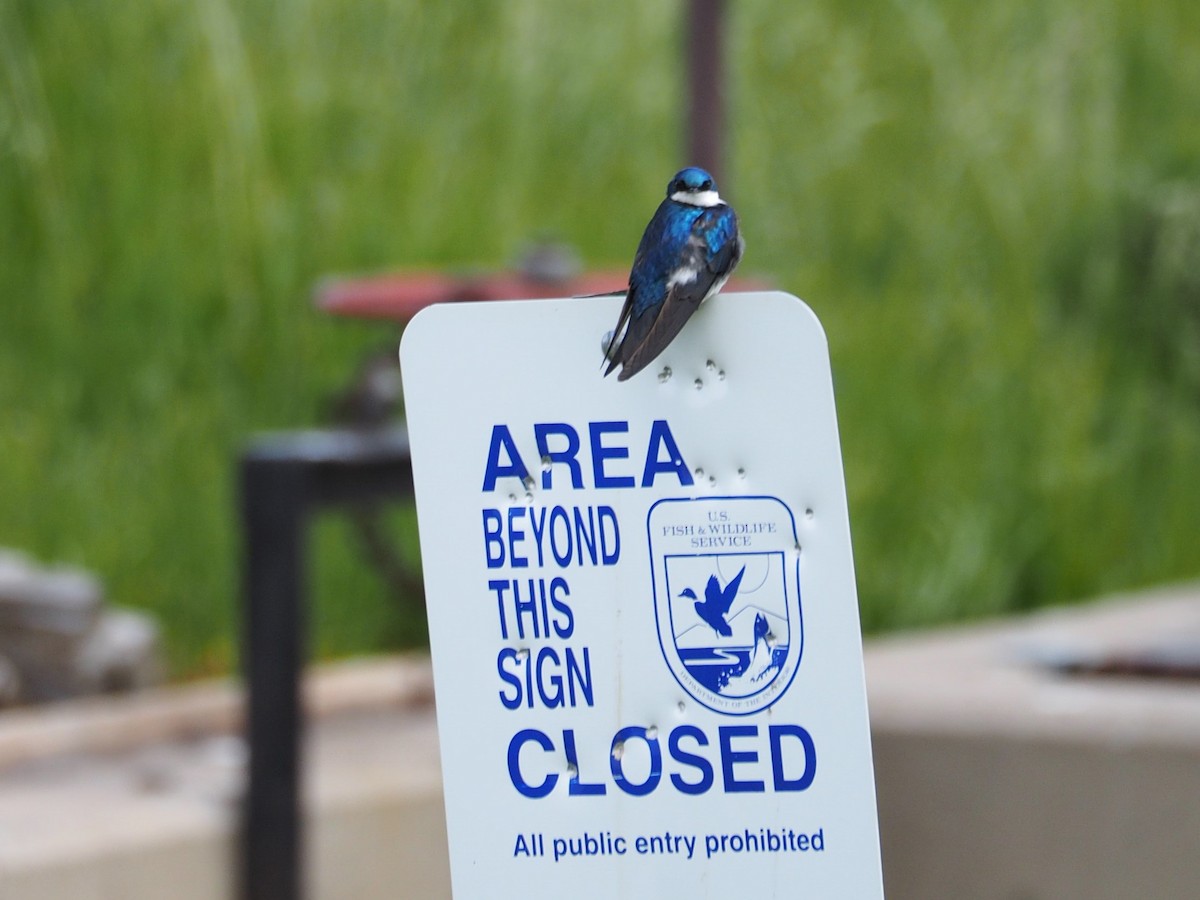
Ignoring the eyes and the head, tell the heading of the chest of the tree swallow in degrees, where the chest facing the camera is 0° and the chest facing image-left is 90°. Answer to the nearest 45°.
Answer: approximately 225°

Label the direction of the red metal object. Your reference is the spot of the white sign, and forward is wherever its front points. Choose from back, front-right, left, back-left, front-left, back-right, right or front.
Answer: back

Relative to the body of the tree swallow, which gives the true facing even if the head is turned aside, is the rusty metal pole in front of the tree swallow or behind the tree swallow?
in front

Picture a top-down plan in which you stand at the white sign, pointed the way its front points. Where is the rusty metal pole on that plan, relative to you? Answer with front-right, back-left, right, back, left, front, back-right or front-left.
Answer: back

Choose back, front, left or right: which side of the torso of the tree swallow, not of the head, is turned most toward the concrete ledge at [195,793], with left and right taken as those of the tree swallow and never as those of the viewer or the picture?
left

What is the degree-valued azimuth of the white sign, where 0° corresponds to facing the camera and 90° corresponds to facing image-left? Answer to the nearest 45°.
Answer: approximately 0°

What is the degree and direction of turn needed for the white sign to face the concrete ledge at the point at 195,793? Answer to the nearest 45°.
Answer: approximately 135° to its right
